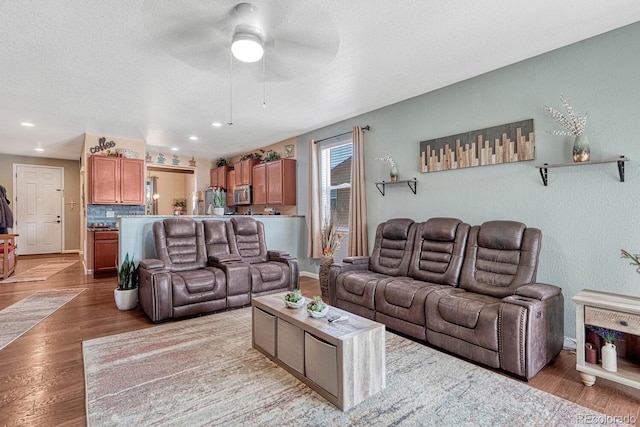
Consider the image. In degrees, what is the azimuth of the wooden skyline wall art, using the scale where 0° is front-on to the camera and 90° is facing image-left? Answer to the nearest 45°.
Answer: approximately 45°

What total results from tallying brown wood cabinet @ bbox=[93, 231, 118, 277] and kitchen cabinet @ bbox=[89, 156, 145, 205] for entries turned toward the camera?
2

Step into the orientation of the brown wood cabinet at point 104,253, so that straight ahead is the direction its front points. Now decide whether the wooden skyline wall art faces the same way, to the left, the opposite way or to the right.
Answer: to the right

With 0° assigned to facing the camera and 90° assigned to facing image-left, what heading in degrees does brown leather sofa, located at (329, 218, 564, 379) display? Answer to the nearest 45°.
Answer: approximately 45°

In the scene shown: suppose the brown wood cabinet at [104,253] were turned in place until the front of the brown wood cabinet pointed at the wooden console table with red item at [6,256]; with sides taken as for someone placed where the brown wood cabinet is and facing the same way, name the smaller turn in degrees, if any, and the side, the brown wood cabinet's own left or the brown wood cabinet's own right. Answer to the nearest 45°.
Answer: approximately 135° to the brown wood cabinet's own right

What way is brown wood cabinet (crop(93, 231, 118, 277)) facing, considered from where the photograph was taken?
facing the viewer

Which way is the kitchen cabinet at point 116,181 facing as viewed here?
toward the camera

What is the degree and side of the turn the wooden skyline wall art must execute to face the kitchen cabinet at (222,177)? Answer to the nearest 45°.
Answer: approximately 45° to its right

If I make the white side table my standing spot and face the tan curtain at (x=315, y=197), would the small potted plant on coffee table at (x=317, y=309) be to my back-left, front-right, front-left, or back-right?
front-left

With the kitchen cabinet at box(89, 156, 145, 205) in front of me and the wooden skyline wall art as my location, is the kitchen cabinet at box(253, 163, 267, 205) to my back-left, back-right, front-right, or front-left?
front-right

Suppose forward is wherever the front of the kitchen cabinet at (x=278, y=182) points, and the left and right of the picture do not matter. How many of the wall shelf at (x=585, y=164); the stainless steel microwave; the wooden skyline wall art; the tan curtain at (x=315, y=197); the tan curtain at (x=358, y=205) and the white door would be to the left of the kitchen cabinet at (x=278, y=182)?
4

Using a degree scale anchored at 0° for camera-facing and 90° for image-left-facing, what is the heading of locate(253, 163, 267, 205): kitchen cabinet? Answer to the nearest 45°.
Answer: approximately 45°

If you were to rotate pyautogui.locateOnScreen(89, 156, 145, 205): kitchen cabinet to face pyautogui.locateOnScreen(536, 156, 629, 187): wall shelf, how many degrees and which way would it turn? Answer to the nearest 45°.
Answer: approximately 45° to its left

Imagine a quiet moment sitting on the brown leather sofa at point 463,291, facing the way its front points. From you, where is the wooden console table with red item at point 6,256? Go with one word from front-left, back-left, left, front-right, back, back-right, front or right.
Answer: front-right

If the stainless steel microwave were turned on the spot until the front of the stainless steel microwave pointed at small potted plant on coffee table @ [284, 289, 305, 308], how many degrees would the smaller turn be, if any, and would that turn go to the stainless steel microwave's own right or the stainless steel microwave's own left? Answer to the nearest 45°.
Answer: approximately 45° to the stainless steel microwave's own left

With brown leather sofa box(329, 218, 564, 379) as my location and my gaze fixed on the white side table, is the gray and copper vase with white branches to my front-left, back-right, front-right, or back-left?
front-left
